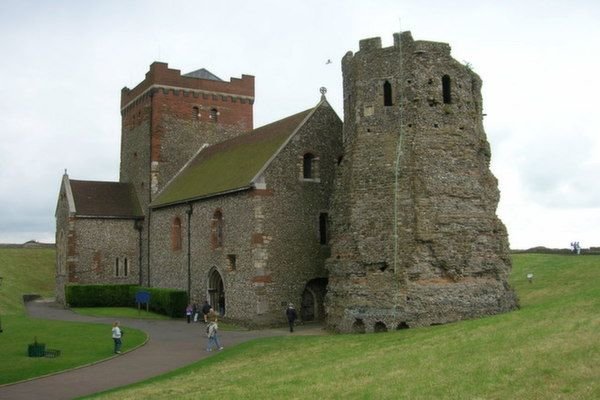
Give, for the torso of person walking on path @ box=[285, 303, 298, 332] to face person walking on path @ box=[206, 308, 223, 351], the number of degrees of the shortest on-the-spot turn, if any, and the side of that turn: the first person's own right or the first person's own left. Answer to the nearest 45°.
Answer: approximately 135° to the first person's own left

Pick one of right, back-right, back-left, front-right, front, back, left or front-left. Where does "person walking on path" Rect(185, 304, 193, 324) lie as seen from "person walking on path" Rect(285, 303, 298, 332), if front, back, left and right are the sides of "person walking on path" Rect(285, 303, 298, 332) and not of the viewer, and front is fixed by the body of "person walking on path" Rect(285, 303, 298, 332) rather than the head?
front-left

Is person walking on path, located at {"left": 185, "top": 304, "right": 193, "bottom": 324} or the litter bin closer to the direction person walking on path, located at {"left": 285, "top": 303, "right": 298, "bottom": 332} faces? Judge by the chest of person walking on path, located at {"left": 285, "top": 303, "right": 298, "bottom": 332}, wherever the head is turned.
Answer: the person walking on path

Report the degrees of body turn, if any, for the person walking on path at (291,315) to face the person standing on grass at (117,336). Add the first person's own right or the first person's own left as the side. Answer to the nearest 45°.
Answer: approximately 135° to the first person's own left

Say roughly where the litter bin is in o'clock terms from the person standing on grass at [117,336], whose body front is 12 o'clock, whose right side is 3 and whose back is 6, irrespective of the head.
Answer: The litter bin is roughly at 9 o'clock from the person standing on grass.

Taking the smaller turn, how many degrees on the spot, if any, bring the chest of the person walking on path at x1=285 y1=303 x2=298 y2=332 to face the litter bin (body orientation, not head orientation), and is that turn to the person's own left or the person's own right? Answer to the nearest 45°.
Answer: approximately 135° to the person's own left

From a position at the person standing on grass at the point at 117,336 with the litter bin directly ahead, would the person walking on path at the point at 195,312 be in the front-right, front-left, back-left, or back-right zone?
back-right

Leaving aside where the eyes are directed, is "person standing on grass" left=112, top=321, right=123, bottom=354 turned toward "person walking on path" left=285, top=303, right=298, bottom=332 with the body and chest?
no

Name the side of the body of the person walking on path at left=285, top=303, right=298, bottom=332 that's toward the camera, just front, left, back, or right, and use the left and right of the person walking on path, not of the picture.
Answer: back

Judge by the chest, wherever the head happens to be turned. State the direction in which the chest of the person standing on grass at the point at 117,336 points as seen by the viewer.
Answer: away from the camera

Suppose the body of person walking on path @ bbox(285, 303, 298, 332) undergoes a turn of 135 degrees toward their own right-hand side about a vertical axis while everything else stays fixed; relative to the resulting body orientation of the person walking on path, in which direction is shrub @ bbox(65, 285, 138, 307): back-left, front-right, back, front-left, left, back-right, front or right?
back

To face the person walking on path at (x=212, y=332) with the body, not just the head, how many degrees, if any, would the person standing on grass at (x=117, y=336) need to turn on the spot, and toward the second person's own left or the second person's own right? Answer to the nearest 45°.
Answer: approximately 90° to the second person's own right
